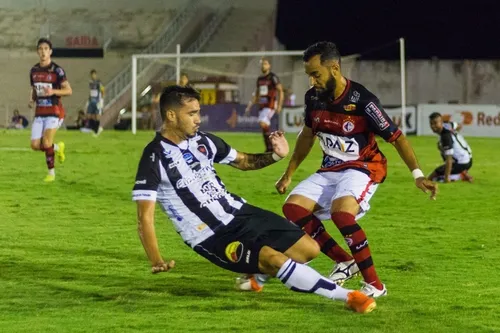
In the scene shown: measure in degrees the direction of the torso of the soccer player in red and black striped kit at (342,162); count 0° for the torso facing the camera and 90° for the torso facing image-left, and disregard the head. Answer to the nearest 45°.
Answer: approximately 45°

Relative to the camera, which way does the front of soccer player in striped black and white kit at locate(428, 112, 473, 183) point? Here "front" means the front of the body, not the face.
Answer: to the viewer's left

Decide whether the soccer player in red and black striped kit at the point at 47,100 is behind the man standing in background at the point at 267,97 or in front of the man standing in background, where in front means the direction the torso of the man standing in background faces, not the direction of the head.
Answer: in front

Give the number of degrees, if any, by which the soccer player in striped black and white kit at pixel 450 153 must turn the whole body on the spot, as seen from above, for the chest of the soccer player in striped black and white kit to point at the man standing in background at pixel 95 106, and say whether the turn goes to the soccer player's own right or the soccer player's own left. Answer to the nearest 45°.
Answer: approximately 45° to the soccer player's own right

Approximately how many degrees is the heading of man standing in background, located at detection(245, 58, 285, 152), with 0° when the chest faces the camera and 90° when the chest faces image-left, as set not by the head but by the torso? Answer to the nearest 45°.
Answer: approximately 45°

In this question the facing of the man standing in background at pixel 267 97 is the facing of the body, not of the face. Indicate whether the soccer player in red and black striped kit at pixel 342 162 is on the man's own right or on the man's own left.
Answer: on the man's own left

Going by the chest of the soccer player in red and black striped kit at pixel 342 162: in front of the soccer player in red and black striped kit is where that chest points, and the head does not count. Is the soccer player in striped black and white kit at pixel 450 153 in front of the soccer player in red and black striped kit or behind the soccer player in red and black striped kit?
behind

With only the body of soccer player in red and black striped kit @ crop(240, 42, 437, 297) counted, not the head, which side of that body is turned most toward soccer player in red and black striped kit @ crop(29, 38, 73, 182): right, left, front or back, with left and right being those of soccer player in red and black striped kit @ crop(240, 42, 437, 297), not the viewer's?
right

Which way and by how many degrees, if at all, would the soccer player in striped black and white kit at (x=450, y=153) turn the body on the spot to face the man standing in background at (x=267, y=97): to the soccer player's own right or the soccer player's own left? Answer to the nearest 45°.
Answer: approximately 45° to the soccer player's own right

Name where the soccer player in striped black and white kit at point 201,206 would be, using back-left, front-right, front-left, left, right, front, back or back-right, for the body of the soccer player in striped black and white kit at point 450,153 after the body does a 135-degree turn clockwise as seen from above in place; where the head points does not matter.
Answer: back-right

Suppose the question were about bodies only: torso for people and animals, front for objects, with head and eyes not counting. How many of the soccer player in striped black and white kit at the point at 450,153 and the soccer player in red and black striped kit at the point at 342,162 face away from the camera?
0

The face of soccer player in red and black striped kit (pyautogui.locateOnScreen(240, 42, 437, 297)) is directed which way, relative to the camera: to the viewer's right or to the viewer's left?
to the viewer's left
